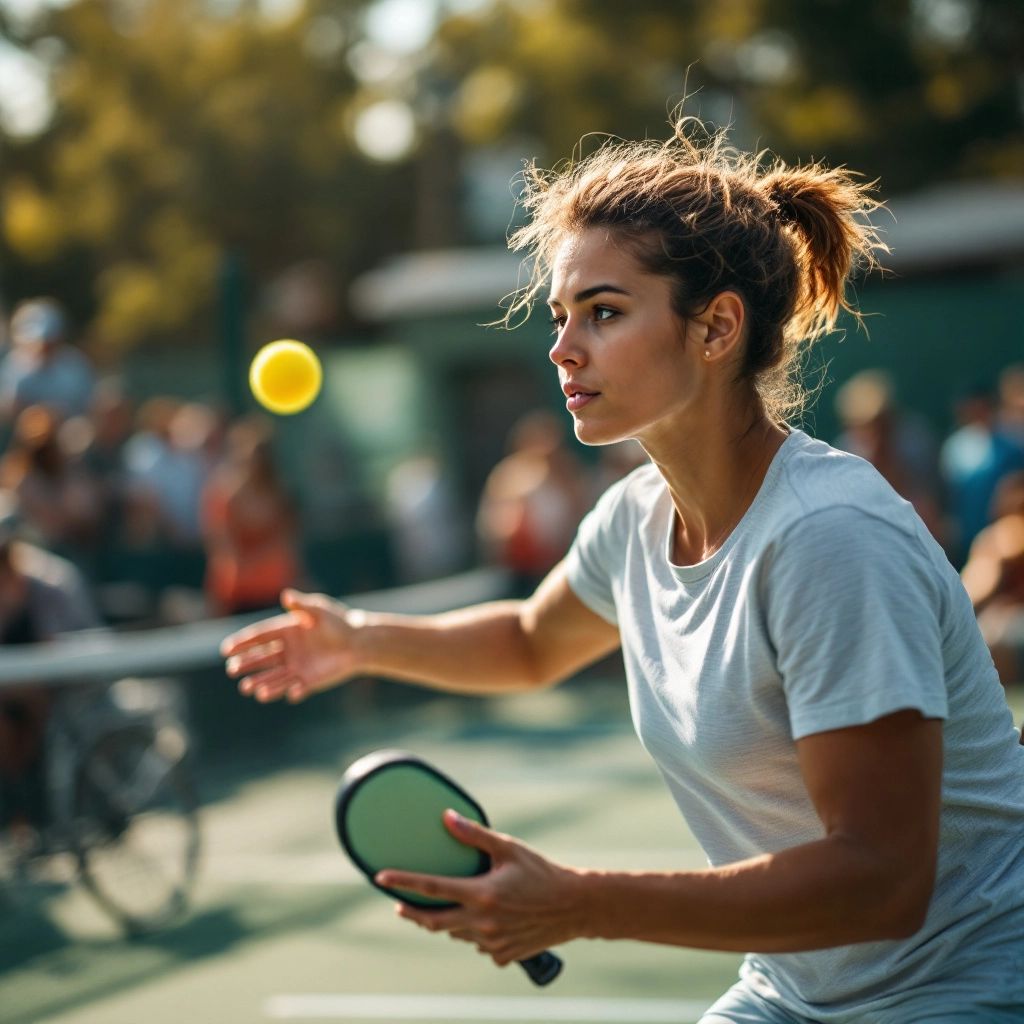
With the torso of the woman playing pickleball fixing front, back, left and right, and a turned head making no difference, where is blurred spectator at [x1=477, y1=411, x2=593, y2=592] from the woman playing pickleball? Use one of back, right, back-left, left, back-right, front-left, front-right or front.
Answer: back-right

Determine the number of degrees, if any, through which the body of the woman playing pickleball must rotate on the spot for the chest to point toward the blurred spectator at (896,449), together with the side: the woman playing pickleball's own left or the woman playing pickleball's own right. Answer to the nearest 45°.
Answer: approximately 135° to the woman playing pickleball's own right

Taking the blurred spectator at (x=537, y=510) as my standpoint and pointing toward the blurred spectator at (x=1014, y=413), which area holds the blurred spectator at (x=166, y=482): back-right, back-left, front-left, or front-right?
back-right

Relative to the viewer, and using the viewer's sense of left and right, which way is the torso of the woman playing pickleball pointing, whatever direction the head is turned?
facing the viewer and to the left of the viewer

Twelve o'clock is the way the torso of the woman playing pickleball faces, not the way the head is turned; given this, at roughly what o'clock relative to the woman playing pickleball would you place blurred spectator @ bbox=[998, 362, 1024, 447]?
The blurred spectator is roughly at 5 o'clock from the woman playing pickleball.

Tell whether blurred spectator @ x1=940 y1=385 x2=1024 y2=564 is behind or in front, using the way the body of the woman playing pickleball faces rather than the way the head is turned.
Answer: behind
